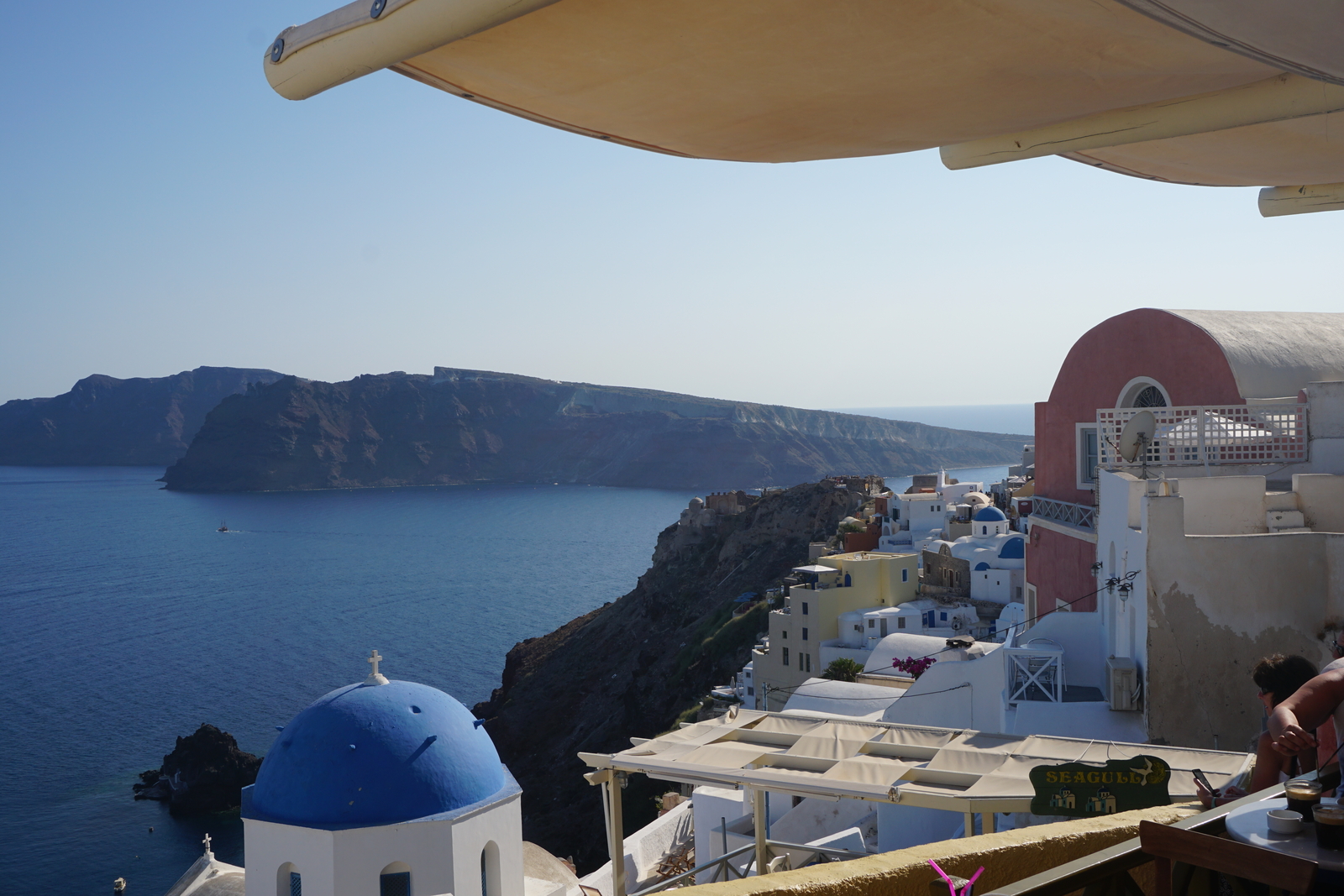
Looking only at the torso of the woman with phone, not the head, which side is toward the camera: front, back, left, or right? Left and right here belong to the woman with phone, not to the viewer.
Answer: left

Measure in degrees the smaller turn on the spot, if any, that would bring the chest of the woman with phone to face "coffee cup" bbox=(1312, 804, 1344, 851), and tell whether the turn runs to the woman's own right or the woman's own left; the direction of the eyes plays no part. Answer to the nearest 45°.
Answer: approximately 90° to the woman's own left

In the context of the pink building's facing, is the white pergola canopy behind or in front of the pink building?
in front

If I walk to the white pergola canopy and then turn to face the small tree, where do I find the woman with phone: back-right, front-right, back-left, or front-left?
back-right

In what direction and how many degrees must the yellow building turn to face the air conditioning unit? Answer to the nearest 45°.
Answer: approximately 45° to its left

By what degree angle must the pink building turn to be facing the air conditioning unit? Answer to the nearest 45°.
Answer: approximately 45° to its left

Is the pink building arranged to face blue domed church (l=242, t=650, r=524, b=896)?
yes

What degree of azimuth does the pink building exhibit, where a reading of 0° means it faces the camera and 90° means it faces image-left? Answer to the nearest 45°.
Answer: approximately 45°

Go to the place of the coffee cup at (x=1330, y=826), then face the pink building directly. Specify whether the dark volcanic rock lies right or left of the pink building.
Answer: left
